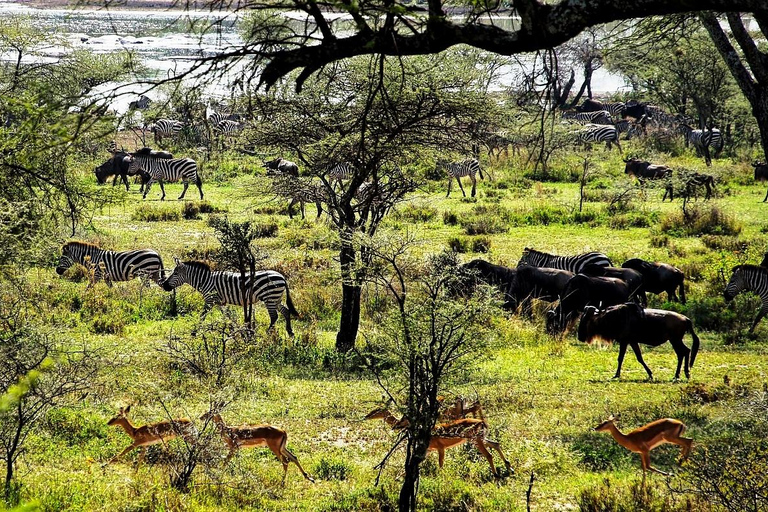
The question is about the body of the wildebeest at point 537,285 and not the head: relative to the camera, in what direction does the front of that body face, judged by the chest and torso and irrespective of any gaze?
to the viewer's left

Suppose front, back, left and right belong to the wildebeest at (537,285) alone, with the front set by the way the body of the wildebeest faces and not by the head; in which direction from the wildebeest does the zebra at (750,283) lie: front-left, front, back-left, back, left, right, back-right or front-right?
back

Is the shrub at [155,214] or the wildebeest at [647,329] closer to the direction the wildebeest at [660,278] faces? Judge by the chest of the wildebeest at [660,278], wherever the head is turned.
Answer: the shrub

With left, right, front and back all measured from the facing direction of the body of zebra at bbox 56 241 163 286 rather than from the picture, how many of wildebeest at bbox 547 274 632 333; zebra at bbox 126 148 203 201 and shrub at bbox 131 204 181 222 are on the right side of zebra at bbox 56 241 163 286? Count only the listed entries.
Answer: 2

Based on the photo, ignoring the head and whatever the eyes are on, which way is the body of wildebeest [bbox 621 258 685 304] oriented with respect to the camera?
to the viewer's left

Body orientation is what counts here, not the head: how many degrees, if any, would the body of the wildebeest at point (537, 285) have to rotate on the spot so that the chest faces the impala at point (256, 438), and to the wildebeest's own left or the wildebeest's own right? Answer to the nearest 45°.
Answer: approximately 90° to the wildebeest's own left

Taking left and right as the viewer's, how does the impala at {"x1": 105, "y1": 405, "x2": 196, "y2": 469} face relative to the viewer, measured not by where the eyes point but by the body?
facing to the left of the viewer

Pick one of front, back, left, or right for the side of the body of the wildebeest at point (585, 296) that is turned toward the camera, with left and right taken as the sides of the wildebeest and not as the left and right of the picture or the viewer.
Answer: left

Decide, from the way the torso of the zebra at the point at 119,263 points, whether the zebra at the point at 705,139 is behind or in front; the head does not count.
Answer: behind

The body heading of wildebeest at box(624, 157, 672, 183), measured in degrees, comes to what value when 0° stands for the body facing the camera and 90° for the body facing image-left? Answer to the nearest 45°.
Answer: approximately 90°

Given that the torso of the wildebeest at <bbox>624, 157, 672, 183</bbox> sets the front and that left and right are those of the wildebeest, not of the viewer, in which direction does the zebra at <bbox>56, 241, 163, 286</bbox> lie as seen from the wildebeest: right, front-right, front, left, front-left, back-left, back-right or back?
front-left

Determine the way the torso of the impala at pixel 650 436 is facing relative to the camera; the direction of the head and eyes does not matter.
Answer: to the viewer's left

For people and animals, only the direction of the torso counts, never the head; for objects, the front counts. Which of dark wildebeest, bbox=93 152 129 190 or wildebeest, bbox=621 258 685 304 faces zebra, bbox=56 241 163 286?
the wildebeest

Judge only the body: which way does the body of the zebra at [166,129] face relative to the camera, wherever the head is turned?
to the viewer's left

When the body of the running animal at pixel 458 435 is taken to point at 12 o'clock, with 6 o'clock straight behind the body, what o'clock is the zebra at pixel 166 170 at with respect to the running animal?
The zebra is roughly at 2 o'clock from the running animal.
